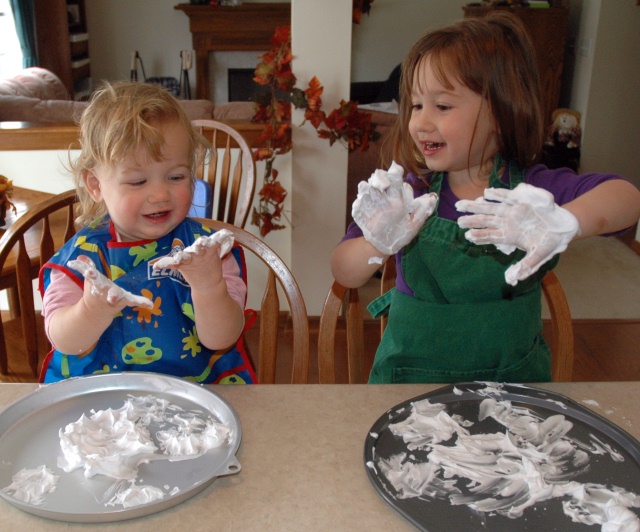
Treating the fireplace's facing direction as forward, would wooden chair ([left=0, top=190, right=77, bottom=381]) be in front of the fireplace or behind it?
in front

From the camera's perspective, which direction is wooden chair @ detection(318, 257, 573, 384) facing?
toward the camera

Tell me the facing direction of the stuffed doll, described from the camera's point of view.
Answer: facing the viewer

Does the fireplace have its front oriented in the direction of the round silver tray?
yes

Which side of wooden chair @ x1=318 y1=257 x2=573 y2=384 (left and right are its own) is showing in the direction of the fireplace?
back

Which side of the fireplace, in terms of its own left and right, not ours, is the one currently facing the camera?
front

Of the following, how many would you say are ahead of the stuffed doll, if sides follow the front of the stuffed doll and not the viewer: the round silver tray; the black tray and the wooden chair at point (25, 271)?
3

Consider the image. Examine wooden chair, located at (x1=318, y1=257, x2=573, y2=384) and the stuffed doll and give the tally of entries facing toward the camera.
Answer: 2

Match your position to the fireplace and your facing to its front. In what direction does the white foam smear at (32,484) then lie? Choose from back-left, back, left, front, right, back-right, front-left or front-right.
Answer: front

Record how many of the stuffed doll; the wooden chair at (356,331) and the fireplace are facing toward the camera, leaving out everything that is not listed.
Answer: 3

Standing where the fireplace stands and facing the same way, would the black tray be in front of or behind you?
in front

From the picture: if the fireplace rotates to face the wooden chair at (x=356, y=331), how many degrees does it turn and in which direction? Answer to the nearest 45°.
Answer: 0° — it already faces it

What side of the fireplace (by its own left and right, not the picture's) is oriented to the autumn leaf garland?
front
